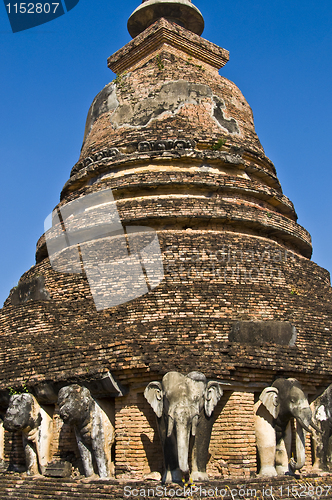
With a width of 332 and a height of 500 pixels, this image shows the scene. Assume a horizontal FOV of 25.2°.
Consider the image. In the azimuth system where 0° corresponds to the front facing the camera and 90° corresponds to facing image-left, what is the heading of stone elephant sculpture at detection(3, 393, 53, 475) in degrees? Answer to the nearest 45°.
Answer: approximately 45°

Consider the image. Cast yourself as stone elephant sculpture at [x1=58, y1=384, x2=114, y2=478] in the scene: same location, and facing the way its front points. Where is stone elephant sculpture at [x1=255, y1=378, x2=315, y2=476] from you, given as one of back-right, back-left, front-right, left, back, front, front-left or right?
back-left

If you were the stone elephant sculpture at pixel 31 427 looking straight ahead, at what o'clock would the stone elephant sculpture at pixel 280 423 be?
the stone elephant sculpture at pixel 280 423 is roughly at 8 o'clock from the stone elephant sculpture at pixel 31 427.

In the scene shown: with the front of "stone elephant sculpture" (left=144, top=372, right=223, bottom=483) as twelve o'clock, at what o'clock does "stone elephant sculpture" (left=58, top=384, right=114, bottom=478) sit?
"stone elephant sculpture" (left=58, top=384, right=114, bottom=478) is roughly at 4 o'clock from "stone elephant sculpture" (left=144, top=372, right=223, bottom=483).

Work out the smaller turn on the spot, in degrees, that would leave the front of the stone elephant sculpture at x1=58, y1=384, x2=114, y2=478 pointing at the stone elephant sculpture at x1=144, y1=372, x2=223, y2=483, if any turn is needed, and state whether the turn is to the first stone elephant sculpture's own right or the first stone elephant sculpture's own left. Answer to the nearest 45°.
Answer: approximately 90° to the first stone elephant sculpture's own left

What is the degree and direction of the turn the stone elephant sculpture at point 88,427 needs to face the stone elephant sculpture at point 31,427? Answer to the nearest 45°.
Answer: approximately 90° to its right

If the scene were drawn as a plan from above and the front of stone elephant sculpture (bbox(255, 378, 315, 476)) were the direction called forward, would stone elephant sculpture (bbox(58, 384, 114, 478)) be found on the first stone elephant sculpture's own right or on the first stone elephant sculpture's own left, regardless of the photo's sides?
on the first stone elephant sculpture's own right

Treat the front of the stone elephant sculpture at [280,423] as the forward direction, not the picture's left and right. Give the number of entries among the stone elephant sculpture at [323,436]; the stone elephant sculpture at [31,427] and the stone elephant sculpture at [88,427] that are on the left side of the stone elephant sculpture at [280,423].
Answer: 1
